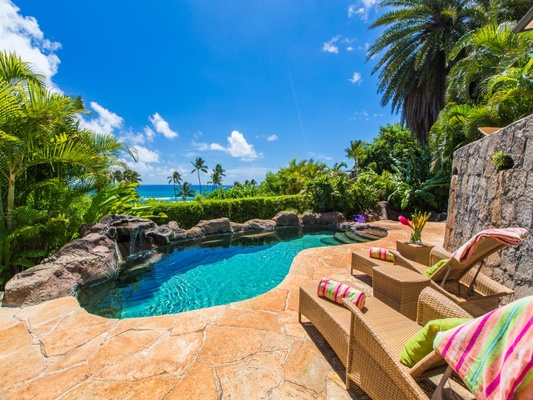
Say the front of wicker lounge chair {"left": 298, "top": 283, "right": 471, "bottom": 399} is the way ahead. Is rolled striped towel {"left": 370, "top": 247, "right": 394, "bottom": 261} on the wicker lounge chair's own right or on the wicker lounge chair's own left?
on the wicker lounge chair's own right

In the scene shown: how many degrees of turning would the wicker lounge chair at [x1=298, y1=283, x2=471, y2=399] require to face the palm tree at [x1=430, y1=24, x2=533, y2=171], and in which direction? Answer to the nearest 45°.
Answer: approximately 90° to its right

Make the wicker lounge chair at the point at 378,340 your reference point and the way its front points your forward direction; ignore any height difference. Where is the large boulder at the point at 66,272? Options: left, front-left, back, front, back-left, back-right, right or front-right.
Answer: front-left

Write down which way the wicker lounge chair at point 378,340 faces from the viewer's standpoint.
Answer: facing away from the viewer and to the left of the viewer

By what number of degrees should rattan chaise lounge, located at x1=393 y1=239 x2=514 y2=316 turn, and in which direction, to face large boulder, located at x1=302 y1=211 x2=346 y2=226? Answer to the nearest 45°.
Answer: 0° — it already faces it

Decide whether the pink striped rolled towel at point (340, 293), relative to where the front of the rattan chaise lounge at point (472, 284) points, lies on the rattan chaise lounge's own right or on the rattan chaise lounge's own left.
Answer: on the rattan chaise lounge's own left

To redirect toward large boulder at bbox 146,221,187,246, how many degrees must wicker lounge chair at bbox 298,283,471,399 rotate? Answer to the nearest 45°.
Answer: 0° — it already faces it

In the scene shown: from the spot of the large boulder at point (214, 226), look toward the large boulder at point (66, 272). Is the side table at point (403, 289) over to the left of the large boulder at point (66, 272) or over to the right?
left

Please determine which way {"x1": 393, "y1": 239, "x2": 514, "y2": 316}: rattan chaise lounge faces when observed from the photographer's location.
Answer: facing away from the viewer and to the left of the viewer

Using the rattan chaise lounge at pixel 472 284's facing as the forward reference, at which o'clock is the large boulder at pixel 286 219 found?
The large boulder is roughly at 12 o'clock from the rattan chaise lounge.

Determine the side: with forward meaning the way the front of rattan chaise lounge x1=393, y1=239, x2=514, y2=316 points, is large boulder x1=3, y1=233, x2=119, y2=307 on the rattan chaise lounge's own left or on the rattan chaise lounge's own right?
on the rattan chaise lounge's own left
